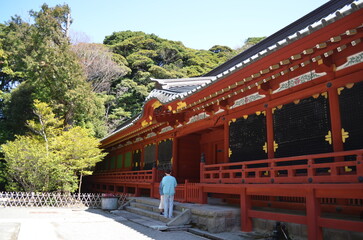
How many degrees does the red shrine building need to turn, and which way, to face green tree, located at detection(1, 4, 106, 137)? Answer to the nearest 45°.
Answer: approximately 90° to its right

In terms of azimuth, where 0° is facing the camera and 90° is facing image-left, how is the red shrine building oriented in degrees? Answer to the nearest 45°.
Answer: approximately 45°

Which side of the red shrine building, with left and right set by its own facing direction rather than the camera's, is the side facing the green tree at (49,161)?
right
